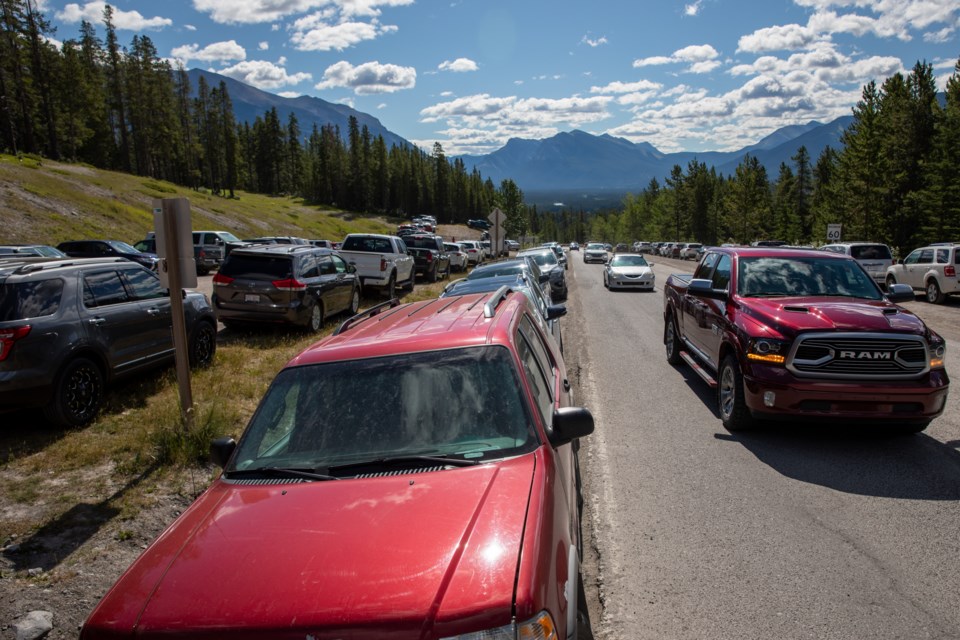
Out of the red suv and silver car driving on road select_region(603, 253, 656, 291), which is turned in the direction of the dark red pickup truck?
the silver car driving on road

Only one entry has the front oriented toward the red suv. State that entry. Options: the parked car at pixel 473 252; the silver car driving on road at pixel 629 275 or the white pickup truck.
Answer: the silver car driving on road at pixel 629 275

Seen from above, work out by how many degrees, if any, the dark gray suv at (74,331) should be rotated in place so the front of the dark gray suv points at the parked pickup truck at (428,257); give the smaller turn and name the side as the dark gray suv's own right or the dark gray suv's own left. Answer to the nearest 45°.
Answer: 0° — it already faces it

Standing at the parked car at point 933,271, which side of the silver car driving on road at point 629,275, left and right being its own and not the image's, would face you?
left

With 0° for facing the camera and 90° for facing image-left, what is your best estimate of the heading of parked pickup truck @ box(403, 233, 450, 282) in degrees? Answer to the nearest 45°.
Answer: approximately 225°

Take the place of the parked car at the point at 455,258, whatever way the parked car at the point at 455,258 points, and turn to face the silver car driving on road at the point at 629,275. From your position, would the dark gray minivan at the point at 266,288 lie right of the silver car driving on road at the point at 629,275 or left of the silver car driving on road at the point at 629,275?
right

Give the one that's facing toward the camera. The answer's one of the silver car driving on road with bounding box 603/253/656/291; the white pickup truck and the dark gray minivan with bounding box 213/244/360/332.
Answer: the silver car driving on road

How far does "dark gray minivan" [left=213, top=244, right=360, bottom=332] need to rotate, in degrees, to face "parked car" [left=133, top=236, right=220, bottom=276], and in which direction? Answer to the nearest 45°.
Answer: approximately 45° to its left

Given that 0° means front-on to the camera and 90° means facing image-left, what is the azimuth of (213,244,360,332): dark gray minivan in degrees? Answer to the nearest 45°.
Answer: approximately 225°

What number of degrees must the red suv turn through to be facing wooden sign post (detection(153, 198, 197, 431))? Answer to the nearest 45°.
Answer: approximately 135° to its right

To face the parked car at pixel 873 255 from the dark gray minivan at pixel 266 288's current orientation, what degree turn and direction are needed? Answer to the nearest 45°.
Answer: approximately 45° to its right

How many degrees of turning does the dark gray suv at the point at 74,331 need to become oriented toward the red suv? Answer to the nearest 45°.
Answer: approximately 135° to its right

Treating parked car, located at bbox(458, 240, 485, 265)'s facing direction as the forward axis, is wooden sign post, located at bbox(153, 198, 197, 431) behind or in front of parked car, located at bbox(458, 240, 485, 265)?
behind

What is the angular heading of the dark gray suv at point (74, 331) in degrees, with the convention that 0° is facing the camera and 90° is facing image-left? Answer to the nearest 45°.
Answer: approximately 225°

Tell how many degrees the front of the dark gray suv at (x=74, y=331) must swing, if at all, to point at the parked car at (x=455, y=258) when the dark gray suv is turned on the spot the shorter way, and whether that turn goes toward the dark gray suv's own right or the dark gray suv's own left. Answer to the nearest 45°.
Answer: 0° — it already faces it

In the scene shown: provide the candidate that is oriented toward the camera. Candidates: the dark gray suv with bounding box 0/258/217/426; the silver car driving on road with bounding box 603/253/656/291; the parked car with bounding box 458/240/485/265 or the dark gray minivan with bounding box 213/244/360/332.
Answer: the silver car driving on road with bounding box 603/253/656/291
